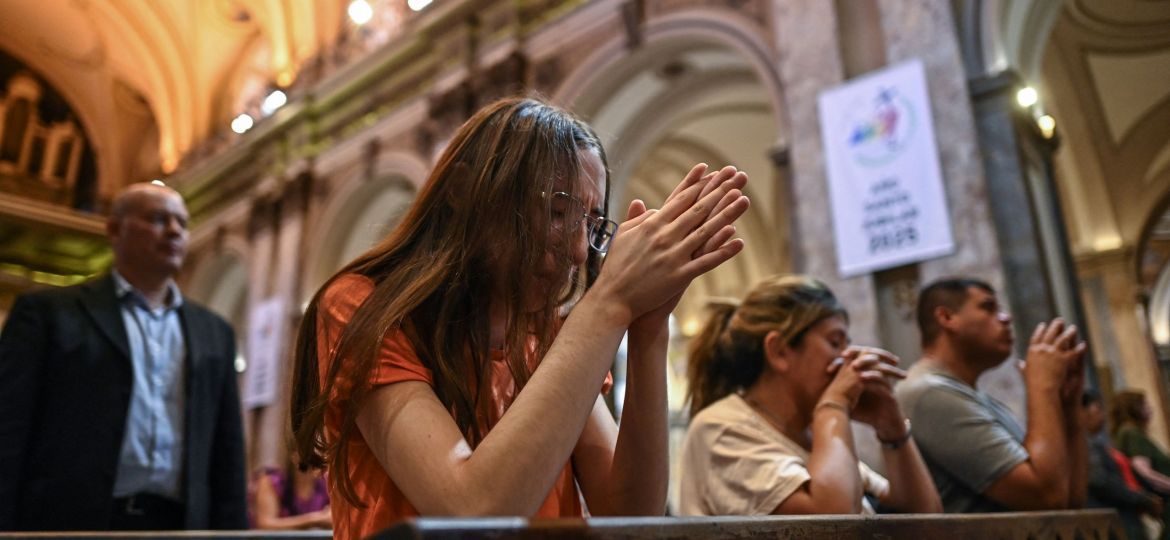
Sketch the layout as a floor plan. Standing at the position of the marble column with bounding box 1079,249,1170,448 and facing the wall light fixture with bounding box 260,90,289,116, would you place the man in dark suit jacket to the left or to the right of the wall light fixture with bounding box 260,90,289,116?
left

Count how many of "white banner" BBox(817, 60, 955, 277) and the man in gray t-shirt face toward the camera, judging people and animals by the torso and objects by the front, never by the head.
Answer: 1

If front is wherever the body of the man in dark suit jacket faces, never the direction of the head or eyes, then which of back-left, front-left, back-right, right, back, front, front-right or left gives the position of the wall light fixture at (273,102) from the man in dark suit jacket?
back-left

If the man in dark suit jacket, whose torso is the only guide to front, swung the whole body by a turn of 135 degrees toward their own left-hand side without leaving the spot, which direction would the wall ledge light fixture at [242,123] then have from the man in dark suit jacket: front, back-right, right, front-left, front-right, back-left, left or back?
front

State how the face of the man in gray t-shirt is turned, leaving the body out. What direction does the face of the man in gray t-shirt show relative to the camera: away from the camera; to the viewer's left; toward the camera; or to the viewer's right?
to the viewer's right

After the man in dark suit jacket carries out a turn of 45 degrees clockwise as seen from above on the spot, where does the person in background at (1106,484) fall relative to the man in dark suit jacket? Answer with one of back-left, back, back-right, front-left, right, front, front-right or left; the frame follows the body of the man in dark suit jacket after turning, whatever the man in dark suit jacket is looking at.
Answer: left

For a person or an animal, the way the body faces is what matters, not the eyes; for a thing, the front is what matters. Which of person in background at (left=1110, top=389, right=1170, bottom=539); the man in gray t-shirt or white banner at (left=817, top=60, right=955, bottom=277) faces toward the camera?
the white banner

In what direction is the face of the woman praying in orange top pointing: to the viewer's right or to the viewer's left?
to the viewer's right

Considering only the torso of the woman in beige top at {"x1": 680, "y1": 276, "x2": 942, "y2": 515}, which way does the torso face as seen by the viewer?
to the viewer's right

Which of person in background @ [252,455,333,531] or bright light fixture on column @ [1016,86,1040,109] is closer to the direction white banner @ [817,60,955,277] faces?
the person in background

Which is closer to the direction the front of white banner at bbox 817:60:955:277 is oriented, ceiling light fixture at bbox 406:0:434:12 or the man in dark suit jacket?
the man in dark suit jacket
